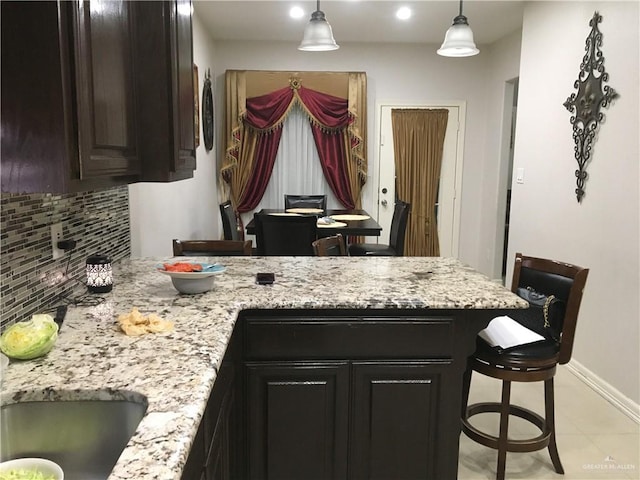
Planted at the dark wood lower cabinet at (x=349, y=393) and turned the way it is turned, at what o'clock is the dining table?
The dining table is roughly at 6 o'clock from the dark wood lower cabinet.

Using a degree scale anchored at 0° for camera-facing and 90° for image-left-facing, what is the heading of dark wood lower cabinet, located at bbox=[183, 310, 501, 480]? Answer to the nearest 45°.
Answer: approximately 0°

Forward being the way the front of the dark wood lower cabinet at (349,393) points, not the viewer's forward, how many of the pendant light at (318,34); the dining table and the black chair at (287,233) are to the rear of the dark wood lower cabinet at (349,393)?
3

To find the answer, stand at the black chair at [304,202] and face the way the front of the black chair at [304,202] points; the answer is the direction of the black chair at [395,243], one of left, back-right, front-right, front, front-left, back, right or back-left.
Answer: front-left

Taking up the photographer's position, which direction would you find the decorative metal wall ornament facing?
facing the viewer and to the left of the viewer

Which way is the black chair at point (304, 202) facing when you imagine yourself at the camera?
facing the viewer

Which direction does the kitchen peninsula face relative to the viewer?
toward the camera

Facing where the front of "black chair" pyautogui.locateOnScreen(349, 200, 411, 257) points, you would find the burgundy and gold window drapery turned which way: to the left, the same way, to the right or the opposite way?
to the left

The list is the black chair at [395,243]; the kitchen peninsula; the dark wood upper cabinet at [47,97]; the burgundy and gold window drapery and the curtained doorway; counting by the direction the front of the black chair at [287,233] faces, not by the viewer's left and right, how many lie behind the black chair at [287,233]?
2

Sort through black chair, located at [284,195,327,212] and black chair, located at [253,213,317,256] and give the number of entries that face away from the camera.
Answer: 1

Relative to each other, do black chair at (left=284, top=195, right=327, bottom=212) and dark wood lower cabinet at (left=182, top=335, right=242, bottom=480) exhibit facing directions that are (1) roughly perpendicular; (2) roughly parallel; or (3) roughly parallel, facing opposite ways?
roughly perpendicular

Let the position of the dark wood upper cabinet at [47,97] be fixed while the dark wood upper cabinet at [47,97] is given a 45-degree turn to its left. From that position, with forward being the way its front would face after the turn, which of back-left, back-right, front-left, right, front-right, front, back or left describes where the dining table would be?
front-left

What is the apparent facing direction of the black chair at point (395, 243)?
to the viewer's left

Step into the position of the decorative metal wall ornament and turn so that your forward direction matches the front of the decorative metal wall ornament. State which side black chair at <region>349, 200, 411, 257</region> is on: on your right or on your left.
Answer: on your right

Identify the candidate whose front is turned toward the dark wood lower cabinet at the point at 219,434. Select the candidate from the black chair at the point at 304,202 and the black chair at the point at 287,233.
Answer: the black chair at the point at 304,202
